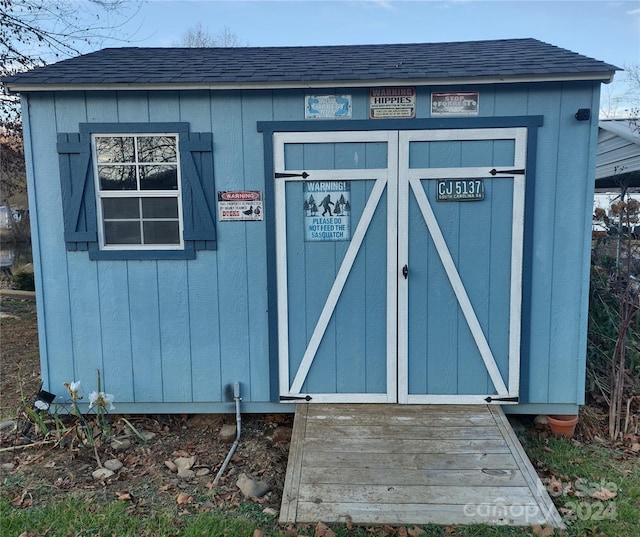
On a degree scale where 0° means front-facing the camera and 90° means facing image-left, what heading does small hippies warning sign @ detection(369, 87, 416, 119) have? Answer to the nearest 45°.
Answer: approximately 0°

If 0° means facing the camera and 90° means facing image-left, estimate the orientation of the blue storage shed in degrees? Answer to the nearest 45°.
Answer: approximately 0°

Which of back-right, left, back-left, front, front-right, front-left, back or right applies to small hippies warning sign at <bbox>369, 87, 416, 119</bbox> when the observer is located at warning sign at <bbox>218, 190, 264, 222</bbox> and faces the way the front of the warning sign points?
left

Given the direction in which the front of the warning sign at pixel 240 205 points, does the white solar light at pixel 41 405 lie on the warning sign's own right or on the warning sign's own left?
on the warning sign's own right

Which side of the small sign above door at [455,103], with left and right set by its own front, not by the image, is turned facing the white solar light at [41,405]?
right

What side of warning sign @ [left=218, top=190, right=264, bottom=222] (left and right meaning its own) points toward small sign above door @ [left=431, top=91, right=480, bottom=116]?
left
